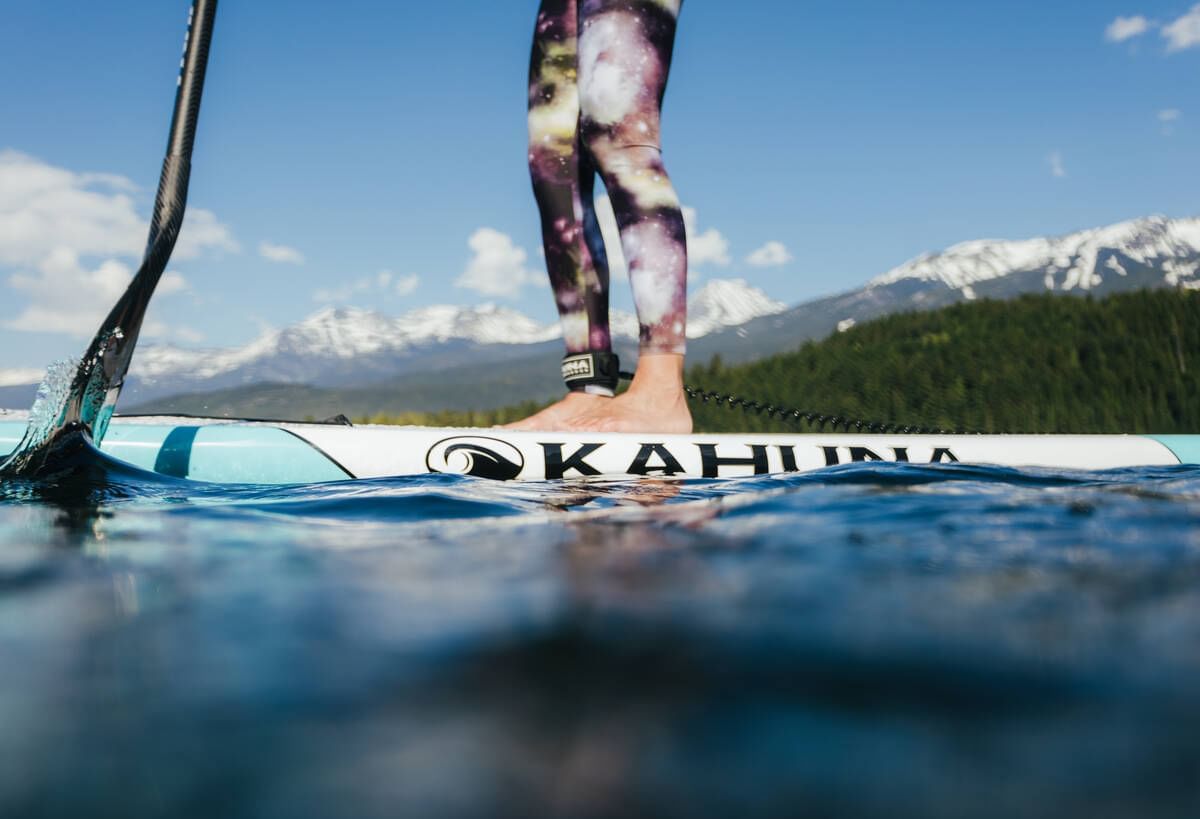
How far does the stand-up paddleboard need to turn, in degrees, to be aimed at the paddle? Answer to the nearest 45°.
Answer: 0° — it already faces it

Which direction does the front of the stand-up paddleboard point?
to the viewer's left
